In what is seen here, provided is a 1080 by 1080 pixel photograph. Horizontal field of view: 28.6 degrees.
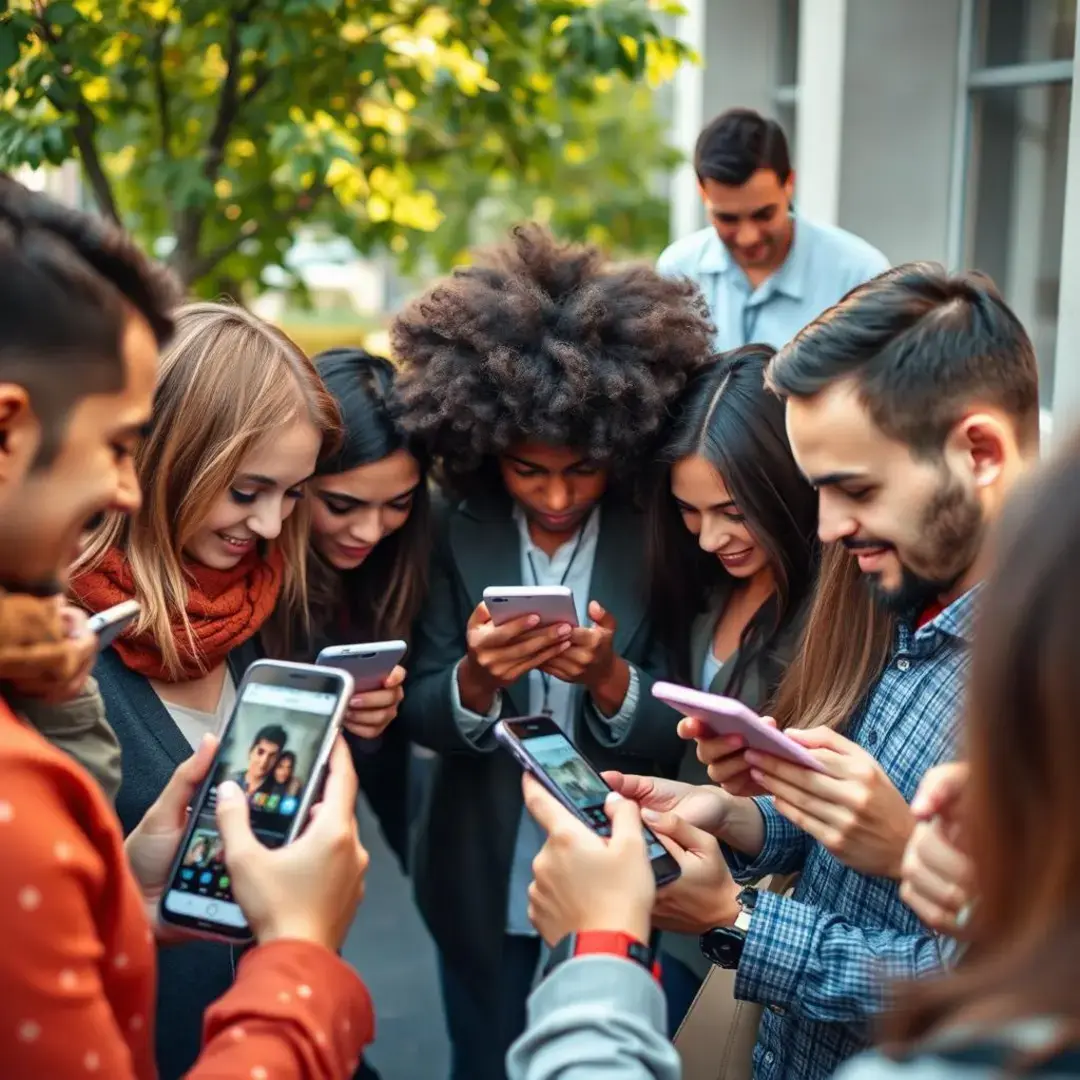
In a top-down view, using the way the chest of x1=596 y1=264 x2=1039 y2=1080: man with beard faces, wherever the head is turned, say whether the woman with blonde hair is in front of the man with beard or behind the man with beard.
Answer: in front

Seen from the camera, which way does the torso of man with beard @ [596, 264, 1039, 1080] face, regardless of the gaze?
to the viewer's left

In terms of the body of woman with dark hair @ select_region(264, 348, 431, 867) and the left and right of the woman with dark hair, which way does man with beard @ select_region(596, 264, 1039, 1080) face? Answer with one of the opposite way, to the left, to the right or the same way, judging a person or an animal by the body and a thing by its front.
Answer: to the right

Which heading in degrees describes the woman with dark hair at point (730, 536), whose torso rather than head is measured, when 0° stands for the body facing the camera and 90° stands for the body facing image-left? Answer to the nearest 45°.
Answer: approximately 45°

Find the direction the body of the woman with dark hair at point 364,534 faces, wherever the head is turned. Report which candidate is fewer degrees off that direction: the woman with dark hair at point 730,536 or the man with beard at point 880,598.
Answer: the man with beard

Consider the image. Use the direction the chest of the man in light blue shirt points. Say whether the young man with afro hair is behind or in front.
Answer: in front

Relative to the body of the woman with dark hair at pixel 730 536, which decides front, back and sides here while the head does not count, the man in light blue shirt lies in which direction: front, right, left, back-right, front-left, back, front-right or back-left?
back-right

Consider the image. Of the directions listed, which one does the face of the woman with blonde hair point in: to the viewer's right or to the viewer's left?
to the viewer's right
